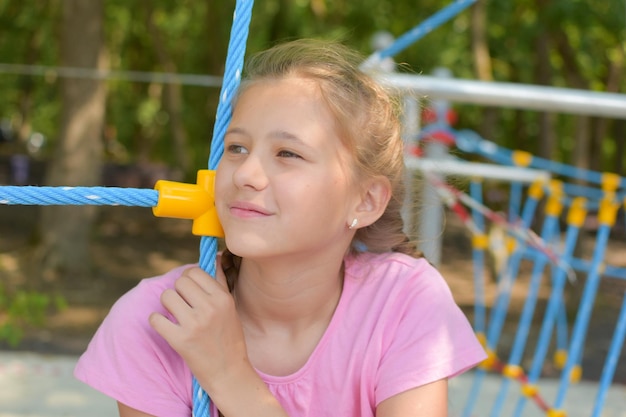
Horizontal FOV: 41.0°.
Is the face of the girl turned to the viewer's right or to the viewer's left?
to the viewer's left

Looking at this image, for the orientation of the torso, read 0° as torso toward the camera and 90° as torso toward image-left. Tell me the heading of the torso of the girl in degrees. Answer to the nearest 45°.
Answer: approximately 0°
